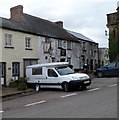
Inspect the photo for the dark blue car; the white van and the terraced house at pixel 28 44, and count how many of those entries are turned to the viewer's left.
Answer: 1

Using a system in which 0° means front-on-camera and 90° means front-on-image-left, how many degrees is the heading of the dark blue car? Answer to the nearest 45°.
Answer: approximately 90°

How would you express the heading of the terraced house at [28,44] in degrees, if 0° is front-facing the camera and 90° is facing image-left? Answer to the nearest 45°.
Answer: approximately 315°

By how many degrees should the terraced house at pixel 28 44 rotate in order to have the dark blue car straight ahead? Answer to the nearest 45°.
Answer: approximately 45° to its left

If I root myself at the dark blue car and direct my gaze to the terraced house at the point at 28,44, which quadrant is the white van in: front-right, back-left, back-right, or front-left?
front-left

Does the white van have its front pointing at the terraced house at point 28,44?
no

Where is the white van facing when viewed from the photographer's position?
facing the viewer and to the right of the viewer

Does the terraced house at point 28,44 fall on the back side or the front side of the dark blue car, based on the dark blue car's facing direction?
on the front side

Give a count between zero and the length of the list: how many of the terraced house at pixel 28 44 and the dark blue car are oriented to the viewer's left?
1
